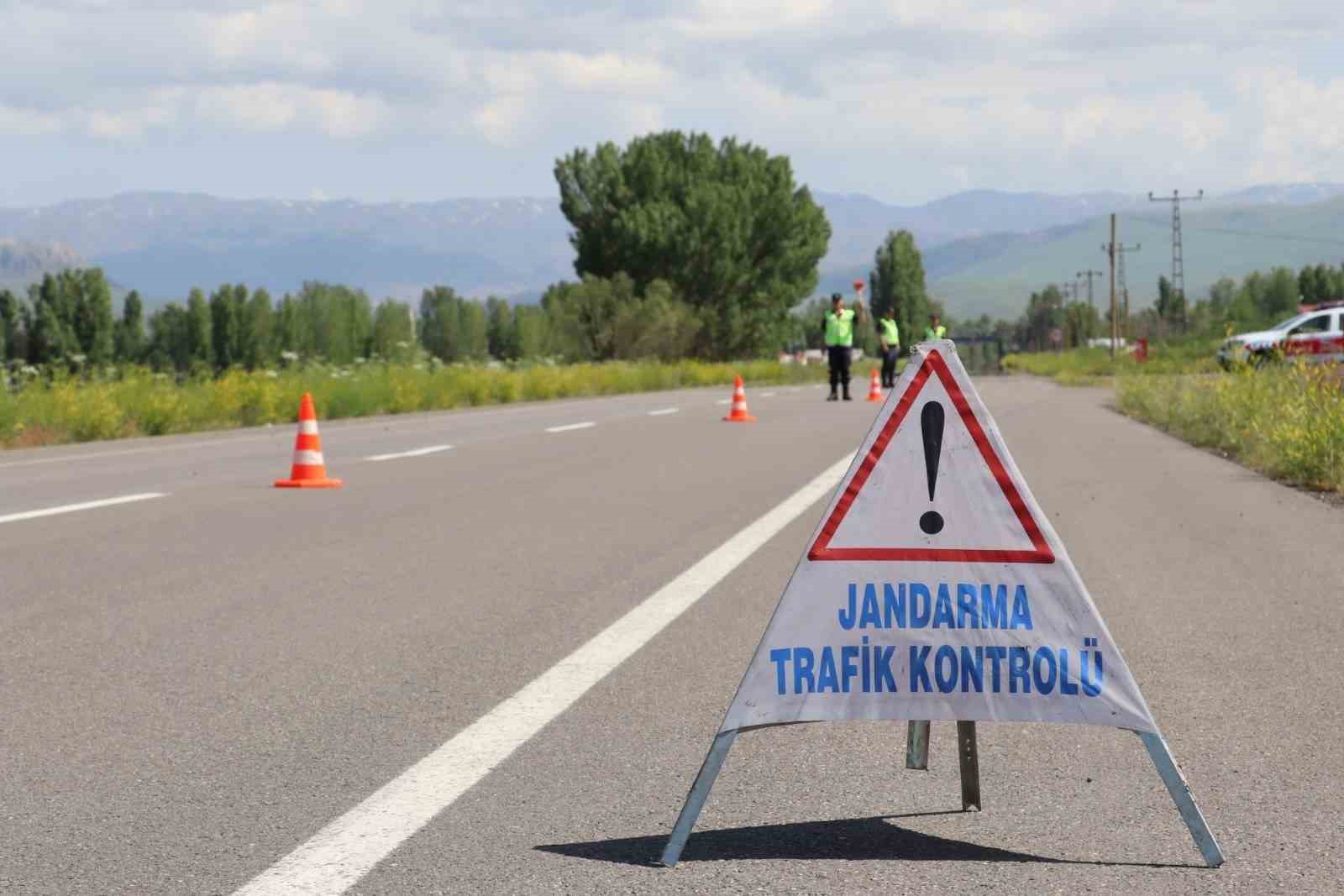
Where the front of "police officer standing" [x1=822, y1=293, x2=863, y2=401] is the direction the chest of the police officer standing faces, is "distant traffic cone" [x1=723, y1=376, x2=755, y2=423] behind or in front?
in front

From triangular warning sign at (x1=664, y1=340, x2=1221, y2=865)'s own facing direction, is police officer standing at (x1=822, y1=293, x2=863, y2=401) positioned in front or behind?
behind

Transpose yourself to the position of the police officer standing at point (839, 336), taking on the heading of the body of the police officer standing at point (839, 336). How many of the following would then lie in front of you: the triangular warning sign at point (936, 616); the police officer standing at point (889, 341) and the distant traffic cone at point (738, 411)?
2

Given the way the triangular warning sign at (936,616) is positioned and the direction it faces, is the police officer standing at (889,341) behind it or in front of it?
behind

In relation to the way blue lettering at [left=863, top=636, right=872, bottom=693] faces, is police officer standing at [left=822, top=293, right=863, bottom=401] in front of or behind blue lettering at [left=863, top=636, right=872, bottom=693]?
behind

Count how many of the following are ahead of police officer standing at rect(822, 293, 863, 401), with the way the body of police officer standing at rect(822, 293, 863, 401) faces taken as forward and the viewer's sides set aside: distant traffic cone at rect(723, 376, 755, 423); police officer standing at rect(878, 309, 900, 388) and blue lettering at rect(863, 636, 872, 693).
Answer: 2

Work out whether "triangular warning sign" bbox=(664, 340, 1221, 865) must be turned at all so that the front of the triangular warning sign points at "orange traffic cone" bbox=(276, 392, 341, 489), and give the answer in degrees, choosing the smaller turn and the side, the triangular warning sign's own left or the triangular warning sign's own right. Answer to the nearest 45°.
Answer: approximately 135° to the triangular warning sign's own right

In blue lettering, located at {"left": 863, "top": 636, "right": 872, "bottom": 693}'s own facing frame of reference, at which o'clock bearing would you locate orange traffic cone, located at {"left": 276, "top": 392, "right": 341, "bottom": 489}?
The orange traffic cone is roughly at 5 o'clock from the blue lettering.

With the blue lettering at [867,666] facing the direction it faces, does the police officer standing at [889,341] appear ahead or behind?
behind

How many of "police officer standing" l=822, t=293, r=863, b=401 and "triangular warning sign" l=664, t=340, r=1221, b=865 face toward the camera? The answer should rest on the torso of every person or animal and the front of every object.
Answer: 2

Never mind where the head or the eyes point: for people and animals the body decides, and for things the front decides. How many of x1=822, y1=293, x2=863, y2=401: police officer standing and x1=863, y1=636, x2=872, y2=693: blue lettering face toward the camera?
2

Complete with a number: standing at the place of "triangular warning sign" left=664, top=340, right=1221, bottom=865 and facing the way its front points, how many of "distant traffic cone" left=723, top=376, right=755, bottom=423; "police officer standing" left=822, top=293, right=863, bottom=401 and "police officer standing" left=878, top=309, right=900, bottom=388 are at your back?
3

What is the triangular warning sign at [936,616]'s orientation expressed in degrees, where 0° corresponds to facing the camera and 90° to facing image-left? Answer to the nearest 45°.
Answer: approximately 0°
